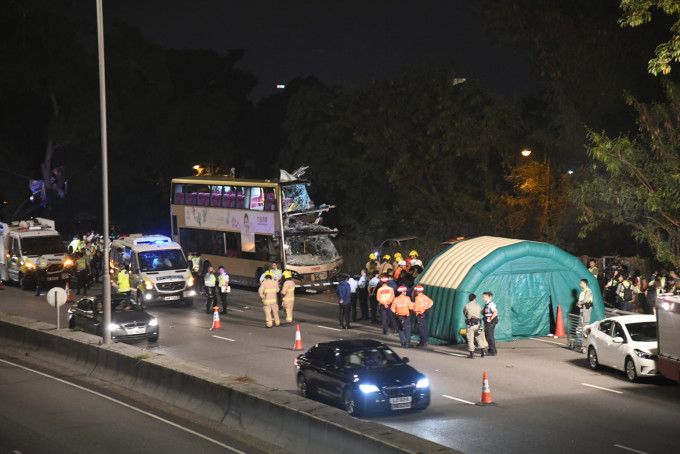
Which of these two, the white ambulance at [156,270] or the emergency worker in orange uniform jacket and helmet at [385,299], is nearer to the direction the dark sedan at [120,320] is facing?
the emergency worker in orange uniform jacket and helmet

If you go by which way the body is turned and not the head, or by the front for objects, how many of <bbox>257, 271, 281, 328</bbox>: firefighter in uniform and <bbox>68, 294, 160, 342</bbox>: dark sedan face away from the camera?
1

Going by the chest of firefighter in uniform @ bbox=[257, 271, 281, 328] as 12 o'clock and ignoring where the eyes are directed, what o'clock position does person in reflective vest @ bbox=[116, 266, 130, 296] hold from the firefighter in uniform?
The person in reflective vest is roughly at 10 o'clock from the firefighter in uniform.

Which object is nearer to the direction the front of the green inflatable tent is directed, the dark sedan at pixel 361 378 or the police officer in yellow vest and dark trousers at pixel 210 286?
the dark sedan

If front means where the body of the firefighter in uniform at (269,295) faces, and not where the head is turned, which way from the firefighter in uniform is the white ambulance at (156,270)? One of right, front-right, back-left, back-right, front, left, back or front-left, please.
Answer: front-left

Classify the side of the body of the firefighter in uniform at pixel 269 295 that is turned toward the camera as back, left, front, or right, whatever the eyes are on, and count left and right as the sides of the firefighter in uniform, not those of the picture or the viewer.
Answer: back

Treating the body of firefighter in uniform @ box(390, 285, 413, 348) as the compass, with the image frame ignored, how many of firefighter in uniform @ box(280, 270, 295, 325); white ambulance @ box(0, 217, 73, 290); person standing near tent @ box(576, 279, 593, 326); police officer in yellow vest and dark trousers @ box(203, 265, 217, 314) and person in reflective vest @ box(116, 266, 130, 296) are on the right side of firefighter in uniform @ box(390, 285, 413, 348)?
1
